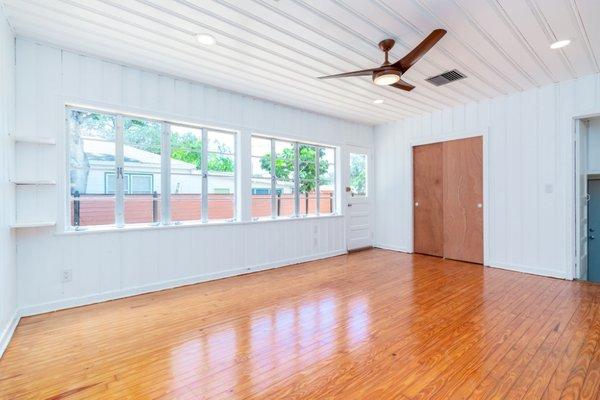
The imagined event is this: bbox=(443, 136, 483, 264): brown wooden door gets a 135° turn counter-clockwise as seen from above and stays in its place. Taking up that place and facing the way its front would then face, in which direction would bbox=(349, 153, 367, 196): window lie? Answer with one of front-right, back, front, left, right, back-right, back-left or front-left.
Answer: back

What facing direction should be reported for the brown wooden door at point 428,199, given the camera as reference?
facing the viewer and to the left of the viewer

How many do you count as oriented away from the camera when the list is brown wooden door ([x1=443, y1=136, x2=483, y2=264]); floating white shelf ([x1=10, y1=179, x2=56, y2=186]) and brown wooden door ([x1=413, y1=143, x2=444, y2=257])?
0

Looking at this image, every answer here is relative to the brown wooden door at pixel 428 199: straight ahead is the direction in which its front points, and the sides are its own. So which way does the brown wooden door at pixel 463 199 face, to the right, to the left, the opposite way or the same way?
the same way

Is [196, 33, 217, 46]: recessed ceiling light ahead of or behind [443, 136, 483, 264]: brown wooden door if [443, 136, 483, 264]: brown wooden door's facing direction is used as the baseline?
ahead

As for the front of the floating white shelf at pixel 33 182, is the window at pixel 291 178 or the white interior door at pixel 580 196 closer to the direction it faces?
the white interior door

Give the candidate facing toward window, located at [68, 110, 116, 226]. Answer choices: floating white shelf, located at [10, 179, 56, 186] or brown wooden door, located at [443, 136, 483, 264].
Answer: the brown wooden door

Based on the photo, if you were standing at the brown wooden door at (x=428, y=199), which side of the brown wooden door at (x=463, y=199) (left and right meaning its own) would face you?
right

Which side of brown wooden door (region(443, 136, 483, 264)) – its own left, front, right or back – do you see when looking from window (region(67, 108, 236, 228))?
front

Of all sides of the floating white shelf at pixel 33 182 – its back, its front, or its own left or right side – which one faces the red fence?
back

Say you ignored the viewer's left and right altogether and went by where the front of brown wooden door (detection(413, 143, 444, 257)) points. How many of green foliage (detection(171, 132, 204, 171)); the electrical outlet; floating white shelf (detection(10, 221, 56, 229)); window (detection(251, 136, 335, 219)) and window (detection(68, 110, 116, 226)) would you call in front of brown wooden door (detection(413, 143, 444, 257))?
5

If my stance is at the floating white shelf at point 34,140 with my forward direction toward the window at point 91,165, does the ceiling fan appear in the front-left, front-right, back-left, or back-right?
front-right

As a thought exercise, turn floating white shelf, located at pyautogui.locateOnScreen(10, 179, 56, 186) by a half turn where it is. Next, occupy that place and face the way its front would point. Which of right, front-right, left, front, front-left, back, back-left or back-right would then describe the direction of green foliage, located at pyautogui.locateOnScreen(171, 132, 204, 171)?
right

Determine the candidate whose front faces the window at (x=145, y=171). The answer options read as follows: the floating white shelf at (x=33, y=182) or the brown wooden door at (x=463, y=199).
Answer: the brown wooden door

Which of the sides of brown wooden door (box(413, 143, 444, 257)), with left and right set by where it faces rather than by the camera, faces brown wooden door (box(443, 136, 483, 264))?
left

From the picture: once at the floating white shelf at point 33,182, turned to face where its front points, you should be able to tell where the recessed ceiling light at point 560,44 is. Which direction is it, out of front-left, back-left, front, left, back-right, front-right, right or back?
front-left

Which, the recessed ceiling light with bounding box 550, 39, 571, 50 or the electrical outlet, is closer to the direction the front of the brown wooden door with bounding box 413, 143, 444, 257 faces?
the electrical outlet
